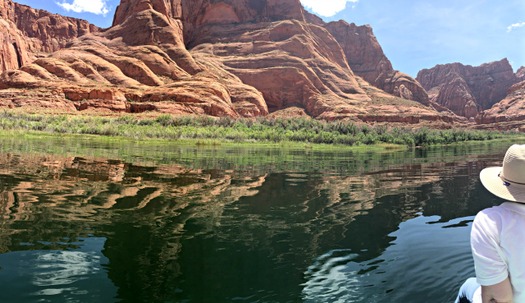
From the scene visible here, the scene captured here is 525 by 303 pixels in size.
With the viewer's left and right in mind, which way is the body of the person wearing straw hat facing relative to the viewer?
facing away from the viewer and to the left of the viewer

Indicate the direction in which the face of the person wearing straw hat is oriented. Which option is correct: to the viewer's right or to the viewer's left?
to the viewer's left
